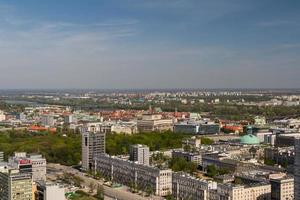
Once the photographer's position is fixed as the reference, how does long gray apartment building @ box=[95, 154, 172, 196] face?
facing the viewer and to the left of the viewer

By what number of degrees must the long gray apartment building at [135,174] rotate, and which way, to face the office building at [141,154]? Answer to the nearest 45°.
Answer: approximately 135° to its right

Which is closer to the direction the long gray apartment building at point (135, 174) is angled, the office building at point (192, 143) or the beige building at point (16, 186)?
the beige building

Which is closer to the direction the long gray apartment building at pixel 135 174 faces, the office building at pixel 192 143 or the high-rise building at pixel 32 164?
the high-rise building

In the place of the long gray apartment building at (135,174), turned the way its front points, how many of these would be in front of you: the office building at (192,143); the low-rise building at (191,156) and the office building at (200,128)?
0

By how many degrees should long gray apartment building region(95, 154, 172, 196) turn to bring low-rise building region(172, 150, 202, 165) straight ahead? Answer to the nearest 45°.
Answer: approximately 180°

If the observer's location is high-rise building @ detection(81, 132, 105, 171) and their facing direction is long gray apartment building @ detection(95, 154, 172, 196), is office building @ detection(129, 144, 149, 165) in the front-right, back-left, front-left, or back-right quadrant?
front-left

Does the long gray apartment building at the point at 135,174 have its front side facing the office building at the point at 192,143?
no

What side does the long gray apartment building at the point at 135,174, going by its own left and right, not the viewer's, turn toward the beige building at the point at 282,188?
left

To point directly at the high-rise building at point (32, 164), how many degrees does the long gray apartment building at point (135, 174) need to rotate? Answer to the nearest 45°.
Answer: approximately 45° to its right

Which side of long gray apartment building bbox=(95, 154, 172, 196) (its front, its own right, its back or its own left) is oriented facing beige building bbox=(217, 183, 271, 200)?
left

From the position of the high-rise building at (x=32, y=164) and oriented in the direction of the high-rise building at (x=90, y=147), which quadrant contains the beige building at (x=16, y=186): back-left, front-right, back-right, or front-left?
back-right

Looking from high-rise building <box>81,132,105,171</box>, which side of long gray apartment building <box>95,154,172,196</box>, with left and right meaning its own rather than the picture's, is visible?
right

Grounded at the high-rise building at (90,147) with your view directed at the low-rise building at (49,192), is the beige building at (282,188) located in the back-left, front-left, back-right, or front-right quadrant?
front-left

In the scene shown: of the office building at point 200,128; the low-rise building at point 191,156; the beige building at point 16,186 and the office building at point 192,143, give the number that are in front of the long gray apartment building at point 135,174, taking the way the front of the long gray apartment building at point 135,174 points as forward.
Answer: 1

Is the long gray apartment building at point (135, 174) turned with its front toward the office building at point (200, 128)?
no

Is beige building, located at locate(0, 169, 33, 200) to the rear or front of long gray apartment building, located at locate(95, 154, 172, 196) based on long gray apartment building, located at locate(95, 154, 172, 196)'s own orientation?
to the front
